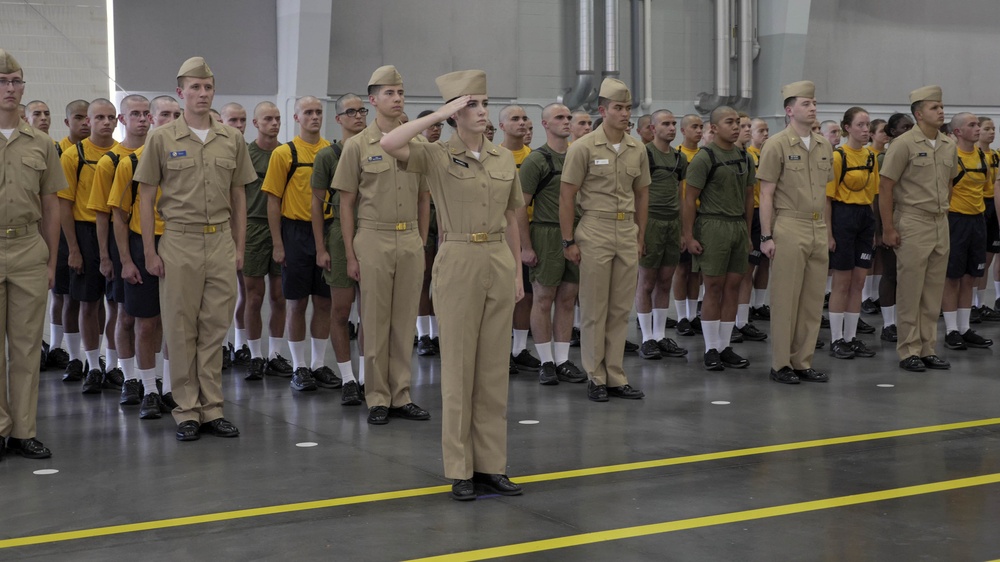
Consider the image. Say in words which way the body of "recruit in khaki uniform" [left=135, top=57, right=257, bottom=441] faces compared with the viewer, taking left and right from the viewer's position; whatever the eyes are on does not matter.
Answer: facing the viewer and to the right of the viewer

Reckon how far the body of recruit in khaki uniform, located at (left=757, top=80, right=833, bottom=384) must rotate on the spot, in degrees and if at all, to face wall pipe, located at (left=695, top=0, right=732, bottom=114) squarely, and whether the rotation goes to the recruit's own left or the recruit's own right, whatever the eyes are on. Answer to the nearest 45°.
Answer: approximately 135° to the recruit's own left

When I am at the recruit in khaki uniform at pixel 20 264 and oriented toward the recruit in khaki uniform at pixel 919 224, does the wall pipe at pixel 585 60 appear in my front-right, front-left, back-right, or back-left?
front-left

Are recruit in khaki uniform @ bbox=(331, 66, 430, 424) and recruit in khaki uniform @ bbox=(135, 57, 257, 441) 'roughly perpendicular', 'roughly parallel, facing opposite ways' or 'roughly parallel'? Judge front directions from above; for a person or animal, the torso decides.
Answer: roughly parallel

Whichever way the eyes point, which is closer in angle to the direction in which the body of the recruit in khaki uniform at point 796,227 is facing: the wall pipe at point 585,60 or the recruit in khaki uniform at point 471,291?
the recruit in khaki uniform

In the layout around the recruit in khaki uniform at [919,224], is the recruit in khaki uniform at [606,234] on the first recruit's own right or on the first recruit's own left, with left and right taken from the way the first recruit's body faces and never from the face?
on the first recruit's own right

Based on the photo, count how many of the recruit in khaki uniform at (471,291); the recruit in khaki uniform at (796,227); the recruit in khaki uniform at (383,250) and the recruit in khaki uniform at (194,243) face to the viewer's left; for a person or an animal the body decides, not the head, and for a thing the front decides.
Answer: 0

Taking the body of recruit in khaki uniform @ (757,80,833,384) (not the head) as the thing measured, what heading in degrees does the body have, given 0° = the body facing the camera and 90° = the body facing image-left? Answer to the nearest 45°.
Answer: approximately 315°

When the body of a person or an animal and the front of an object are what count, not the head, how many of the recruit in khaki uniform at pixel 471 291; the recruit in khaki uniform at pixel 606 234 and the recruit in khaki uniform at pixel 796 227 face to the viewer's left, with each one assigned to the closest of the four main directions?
0

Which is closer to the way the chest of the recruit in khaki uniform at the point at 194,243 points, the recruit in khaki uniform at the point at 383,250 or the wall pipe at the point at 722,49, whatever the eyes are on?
the recruit in khaki uniform

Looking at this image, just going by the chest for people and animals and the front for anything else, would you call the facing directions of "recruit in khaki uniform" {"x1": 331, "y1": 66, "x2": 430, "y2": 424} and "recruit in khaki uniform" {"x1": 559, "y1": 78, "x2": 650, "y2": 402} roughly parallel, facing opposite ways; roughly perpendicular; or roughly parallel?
roughly parallel

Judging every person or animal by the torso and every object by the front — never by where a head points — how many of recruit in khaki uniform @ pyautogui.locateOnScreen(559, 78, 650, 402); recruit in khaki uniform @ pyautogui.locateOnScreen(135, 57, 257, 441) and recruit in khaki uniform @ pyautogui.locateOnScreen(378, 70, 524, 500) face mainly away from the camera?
0

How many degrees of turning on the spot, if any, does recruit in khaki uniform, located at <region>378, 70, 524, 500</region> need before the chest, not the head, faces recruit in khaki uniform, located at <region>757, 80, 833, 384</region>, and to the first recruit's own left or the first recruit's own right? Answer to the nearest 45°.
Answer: approximately 90° to the first recruit's own left

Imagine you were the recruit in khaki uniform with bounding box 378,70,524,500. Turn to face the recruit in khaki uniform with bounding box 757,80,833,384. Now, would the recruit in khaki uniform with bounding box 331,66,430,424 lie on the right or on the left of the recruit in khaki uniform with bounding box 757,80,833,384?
left

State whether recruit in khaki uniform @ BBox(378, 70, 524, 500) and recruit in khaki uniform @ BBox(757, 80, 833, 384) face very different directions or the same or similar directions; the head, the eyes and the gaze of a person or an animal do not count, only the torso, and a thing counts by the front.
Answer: same or similar directions

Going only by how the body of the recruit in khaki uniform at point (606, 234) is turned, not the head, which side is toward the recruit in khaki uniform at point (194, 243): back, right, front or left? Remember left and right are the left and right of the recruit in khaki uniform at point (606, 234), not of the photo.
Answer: right

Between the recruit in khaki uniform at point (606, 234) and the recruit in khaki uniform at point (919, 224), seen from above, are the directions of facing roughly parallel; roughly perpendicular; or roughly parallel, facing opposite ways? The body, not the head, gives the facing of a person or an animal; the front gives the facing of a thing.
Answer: roughly parallel

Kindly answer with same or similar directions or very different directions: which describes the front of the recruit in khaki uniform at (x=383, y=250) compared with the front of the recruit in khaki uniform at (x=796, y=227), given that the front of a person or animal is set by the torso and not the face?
same or similar directions
